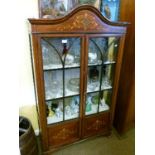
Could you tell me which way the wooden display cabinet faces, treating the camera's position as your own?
facing the viewer and to the right of the viewer
